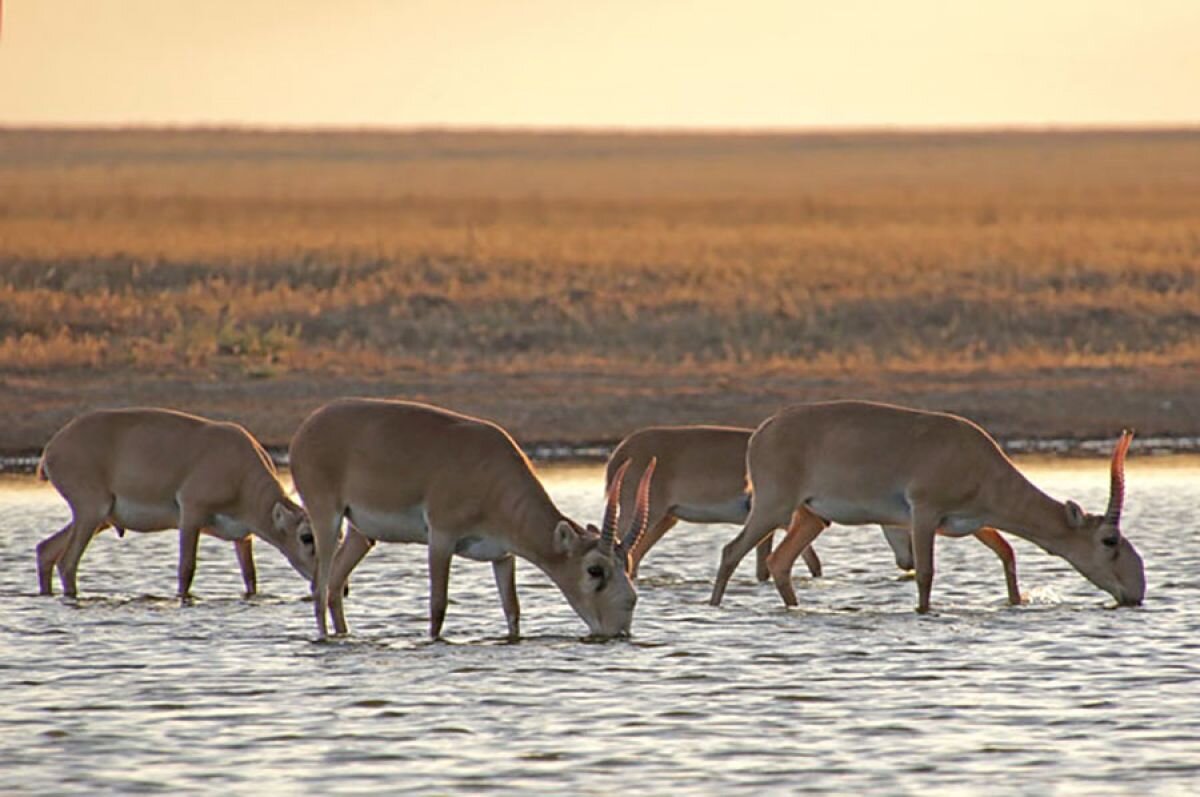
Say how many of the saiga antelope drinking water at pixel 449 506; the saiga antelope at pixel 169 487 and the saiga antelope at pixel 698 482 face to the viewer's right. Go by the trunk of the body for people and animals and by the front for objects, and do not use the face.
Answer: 3

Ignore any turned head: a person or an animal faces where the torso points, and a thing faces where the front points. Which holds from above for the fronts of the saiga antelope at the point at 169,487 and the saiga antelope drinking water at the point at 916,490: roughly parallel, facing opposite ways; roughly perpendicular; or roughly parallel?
roughly parallel

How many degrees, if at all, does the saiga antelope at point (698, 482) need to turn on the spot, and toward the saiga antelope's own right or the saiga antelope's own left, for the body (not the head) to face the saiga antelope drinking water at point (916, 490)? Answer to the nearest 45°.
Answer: approximately 45° to the saiga antelope's own right

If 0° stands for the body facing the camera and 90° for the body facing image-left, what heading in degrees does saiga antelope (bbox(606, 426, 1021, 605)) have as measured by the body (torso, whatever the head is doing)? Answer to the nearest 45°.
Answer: approximately 270°

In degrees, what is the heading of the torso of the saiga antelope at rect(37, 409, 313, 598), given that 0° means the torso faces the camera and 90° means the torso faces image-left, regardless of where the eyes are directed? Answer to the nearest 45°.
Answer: approximately 270°

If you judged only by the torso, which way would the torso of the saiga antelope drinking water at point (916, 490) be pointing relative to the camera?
to the viewer's right

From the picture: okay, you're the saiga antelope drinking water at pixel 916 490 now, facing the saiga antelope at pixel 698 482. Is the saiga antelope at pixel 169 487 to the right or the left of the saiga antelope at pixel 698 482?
left

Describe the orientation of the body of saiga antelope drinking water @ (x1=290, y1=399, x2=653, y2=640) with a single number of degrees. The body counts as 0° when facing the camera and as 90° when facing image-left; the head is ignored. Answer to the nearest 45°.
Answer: approximately 270°

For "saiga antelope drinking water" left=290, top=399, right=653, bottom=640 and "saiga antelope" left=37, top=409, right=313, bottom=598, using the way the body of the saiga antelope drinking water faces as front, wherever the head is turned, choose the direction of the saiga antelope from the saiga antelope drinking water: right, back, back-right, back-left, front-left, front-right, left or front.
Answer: back-left

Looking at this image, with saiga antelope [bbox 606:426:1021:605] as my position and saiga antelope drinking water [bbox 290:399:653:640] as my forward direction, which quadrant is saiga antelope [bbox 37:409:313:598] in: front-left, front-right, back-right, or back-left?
front-right

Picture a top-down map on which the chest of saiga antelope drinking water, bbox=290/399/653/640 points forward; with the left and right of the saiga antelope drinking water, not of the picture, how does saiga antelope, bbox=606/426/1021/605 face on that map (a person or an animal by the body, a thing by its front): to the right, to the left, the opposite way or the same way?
the same way

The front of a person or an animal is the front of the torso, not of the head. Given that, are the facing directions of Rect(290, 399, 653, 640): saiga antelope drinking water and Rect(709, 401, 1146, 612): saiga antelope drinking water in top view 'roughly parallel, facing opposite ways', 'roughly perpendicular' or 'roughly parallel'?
roughly parallel

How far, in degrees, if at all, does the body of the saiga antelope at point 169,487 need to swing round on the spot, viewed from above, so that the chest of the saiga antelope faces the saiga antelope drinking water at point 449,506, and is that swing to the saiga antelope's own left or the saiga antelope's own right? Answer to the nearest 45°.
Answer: approximately 45° to the saiga antelope's own right

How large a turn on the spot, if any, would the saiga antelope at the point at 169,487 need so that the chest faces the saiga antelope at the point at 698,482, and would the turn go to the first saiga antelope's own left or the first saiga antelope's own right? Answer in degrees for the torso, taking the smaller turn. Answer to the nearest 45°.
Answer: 0° — it already faces it

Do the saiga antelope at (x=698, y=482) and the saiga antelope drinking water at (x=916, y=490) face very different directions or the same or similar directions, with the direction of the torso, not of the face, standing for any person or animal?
same or similar directions

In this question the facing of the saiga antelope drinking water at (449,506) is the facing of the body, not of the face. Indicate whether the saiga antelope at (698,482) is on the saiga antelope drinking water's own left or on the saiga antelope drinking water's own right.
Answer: on the saiga antelope drinking water's own left

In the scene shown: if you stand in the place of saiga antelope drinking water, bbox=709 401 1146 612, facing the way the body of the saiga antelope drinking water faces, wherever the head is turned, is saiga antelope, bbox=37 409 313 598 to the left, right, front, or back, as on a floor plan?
back
